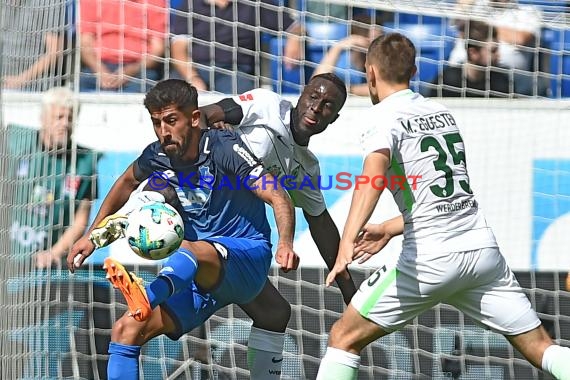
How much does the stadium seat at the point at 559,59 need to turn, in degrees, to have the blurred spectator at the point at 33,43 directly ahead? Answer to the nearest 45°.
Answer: approximately 45° to its right

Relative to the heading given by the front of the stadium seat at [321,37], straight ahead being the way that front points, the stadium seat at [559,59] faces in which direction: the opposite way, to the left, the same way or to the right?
the same way

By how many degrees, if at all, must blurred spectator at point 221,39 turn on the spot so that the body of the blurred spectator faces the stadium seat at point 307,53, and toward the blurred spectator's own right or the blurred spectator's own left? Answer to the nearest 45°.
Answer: approximately 90° to the blurred spectator's own left

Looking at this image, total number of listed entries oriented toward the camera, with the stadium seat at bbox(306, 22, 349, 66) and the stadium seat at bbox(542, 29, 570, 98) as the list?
2

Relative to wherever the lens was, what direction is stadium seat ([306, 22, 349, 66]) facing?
facing the viewer

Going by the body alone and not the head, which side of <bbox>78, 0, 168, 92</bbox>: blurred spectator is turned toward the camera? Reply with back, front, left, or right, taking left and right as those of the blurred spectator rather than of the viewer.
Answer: front

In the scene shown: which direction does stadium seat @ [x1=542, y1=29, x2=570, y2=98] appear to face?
toward the camera

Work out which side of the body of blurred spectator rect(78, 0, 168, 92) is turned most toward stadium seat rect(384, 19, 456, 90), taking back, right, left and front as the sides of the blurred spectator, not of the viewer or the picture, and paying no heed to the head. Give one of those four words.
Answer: left

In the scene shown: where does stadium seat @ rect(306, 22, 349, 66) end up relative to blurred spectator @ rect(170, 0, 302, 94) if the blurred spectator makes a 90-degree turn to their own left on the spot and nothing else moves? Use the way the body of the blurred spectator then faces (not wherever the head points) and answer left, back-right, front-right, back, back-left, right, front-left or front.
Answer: front

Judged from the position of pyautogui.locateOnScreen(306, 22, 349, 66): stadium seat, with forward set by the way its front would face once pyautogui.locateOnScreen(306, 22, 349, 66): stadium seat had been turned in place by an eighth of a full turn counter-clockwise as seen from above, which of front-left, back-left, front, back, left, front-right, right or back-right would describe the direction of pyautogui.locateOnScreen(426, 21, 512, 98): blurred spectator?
front-left

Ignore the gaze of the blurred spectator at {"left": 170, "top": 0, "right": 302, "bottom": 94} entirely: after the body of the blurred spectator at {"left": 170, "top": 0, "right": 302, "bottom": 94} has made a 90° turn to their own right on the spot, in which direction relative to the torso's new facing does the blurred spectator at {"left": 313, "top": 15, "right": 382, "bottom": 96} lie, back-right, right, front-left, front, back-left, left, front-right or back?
back

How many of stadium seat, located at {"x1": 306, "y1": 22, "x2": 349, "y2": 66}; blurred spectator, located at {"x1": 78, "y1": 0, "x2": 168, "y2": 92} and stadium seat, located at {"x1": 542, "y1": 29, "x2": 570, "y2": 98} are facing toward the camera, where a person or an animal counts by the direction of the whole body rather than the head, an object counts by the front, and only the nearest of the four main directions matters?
3
